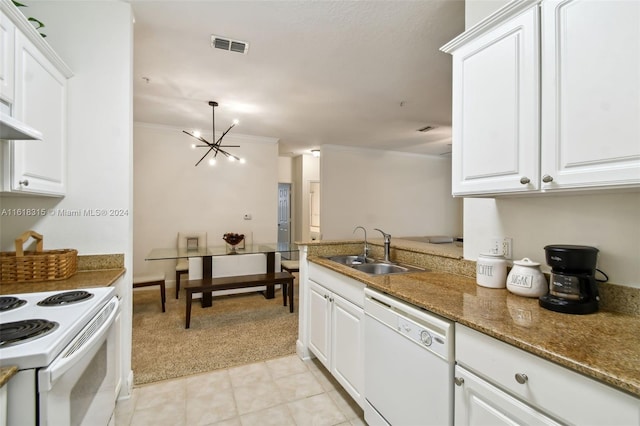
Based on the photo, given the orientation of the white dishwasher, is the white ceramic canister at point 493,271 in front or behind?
behind

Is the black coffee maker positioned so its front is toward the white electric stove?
yes

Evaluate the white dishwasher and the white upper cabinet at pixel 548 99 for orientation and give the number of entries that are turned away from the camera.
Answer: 0

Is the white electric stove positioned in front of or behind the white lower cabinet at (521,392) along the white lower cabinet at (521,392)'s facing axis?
in front

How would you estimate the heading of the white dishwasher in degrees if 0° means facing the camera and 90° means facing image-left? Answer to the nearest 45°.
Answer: approximately 45°

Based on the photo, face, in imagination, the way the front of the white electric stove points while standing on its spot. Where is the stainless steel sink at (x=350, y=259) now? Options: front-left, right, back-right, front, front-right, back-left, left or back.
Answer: front-left

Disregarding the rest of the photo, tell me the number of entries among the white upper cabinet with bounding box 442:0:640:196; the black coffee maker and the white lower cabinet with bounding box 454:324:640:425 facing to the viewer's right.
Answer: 0

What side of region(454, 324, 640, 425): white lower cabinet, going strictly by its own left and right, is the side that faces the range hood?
front

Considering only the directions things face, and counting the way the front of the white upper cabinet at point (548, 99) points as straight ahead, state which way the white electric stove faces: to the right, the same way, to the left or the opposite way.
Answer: the opposite way

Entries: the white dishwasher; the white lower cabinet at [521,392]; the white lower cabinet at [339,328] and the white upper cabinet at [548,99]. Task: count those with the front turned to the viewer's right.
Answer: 0

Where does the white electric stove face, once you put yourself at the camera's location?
facing the viewer and to the right of the viewer

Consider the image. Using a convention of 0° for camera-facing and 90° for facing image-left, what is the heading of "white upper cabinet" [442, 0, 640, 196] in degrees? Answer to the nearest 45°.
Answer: approximately 45°

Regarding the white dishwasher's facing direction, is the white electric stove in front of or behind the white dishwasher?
in front

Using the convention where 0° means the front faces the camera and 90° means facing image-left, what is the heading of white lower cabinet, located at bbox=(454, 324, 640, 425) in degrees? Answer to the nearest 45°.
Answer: approximately 45°
